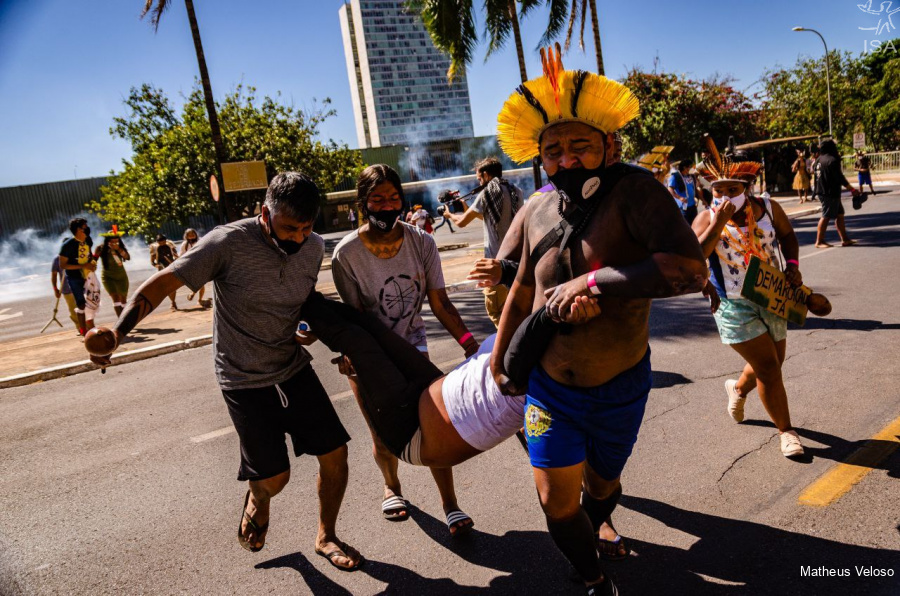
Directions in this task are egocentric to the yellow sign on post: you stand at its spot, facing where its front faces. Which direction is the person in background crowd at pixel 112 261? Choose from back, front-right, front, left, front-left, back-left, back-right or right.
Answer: front-right

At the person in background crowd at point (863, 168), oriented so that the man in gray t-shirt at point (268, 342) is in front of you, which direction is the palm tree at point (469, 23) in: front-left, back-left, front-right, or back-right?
front-right

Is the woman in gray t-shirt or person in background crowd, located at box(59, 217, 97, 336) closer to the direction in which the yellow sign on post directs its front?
the woman in gray t-shirt

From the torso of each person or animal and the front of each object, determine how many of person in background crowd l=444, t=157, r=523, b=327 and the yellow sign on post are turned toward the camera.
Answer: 1

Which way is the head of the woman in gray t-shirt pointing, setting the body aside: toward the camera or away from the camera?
toward the camera

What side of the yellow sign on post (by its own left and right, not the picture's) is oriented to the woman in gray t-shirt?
front

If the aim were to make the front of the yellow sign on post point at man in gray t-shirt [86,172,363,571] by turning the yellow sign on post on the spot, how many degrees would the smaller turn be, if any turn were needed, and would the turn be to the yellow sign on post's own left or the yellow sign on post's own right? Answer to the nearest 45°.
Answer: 0° — it already faces them

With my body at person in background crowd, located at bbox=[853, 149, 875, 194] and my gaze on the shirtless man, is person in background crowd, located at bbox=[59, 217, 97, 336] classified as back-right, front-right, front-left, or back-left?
front-right

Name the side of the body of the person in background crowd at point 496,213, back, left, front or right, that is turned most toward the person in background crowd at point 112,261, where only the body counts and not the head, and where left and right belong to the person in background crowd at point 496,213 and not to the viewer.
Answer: front

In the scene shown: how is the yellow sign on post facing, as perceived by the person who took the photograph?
facing the viewer

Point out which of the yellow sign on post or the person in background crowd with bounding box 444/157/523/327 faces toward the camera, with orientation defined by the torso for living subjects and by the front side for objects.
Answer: the yellow sign on post

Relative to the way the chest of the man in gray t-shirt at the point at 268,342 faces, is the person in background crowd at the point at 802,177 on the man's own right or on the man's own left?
on the man's own left

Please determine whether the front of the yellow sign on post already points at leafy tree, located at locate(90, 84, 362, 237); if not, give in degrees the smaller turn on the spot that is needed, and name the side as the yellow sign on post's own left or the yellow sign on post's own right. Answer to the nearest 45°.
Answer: approximately 180°

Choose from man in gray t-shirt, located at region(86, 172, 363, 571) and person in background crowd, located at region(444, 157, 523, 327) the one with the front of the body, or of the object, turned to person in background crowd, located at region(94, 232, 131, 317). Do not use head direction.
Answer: person in background crowd, located at region(444, 157, 523, 327)
